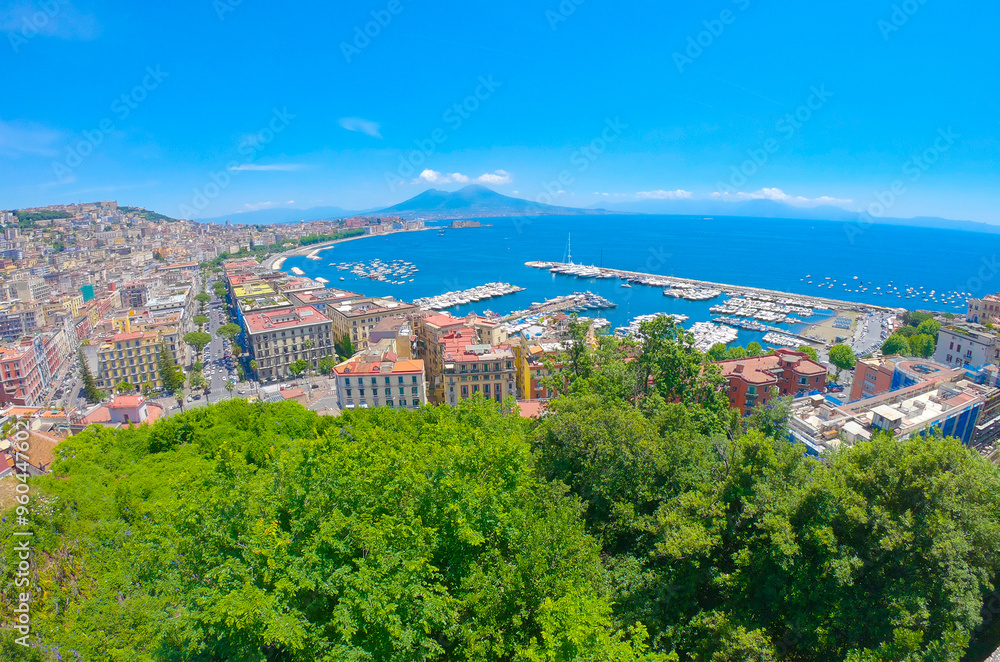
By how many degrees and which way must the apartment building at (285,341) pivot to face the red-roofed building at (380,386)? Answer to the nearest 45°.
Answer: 0° — it already faces it

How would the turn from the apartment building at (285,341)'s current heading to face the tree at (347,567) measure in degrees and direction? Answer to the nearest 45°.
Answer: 0° — it already faces it

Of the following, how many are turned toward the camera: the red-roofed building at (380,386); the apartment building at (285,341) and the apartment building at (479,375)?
3

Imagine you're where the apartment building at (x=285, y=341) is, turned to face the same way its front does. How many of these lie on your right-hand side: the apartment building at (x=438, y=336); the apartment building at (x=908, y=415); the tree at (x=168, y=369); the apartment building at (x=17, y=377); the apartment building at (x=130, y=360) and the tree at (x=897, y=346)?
3

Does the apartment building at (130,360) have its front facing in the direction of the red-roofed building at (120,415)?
yes

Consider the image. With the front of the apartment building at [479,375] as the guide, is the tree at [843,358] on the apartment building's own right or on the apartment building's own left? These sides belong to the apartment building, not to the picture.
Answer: on the apartment building's own left

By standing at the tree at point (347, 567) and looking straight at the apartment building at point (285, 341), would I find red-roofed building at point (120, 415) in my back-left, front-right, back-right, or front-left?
front-left

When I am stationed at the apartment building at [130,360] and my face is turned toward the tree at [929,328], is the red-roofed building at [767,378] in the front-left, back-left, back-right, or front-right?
front-right

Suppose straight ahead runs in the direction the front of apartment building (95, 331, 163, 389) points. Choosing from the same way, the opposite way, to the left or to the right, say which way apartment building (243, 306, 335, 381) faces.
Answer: the same way

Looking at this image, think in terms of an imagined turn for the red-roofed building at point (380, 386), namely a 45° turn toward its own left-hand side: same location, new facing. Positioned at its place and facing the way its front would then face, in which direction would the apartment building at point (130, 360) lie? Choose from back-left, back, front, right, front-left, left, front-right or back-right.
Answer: back

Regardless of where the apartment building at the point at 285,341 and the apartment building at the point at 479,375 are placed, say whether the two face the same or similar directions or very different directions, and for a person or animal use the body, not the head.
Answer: same or similar directions

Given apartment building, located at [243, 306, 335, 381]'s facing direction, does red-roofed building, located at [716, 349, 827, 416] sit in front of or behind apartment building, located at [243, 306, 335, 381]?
in front

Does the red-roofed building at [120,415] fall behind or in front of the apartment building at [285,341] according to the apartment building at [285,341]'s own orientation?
in front

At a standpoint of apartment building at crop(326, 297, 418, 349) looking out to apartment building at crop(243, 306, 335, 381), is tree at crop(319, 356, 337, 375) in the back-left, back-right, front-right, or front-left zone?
front-left

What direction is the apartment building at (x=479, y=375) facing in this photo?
toward the camera

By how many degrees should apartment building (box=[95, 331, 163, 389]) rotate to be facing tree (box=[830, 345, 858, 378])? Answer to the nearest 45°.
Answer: approximately 45° to its left

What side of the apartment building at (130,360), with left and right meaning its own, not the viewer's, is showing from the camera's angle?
front

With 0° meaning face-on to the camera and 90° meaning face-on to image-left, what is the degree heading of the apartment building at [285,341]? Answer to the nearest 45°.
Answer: approximately 0°

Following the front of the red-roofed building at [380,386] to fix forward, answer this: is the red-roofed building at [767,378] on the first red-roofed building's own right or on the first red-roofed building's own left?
on the first red-roofed building's own left

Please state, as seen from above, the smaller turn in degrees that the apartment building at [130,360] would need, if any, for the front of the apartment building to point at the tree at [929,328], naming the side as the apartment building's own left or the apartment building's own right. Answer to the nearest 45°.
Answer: approximately 45° to the apartment building's own left

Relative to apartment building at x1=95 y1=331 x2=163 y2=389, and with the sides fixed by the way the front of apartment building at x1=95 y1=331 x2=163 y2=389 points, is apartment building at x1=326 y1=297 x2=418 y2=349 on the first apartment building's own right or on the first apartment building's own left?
on the first apartment building's own left

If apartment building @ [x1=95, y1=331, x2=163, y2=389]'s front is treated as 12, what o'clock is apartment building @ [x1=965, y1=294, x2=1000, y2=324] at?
apartment building @ [x1=965, y1=294, x2=1000, y2=324] is roughly at 10 o'clock from apartment building @ [x1=95, y1=331, x2=163, y2=389].
